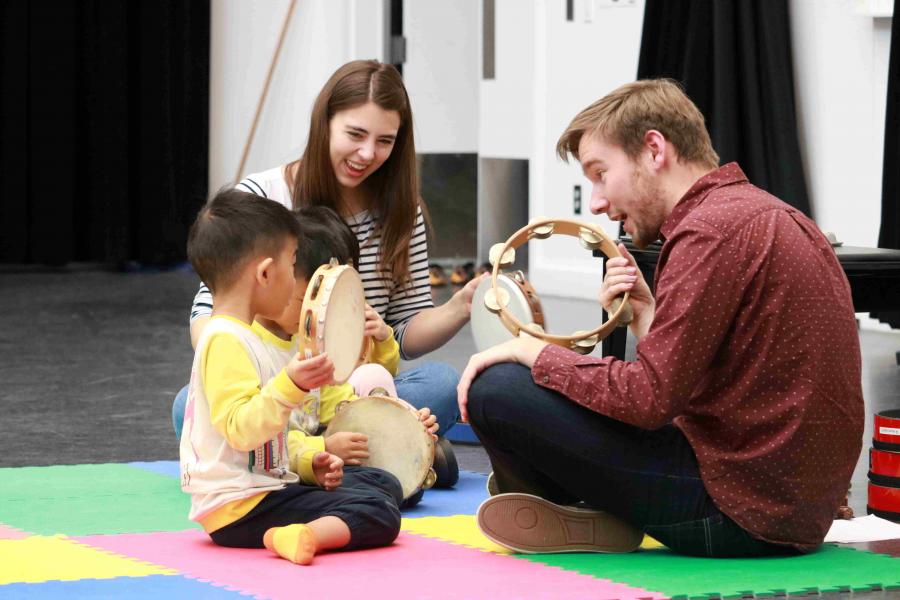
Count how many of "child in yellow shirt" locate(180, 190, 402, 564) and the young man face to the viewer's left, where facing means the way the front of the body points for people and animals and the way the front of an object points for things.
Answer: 1

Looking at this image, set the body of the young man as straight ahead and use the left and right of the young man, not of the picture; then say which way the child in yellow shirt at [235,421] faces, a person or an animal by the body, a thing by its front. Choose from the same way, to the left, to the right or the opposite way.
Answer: the opposite way

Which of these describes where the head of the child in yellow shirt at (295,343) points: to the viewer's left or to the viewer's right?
to the viewer's right

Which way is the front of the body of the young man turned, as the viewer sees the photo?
to the viewer's left

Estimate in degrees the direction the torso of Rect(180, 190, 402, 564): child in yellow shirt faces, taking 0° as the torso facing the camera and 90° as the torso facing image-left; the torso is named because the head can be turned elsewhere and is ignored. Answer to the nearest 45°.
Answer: approximately 270°

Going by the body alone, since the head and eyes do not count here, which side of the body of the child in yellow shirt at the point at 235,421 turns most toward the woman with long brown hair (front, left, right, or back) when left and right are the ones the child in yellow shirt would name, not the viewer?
left

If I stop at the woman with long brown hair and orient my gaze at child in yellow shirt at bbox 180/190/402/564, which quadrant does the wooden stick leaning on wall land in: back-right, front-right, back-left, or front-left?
back-right

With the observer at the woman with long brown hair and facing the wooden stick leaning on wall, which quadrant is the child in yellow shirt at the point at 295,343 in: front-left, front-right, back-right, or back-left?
back-left

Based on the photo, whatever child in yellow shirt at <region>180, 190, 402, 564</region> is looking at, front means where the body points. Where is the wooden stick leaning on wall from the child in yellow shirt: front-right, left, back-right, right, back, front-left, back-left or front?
left

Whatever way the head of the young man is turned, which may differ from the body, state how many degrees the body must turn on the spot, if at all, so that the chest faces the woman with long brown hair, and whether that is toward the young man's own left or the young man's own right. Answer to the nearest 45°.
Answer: approximately 45° to the young man's own right

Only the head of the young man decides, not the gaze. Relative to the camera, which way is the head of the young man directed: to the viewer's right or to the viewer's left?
to the viewer's left
